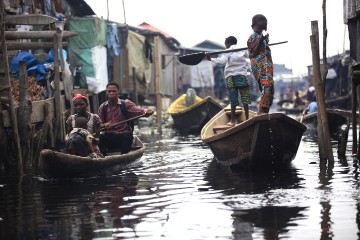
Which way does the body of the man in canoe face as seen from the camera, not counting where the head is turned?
toward the camera

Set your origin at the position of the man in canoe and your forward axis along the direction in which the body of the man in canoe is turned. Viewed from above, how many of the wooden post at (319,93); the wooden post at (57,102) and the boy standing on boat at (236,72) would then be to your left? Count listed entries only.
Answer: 2

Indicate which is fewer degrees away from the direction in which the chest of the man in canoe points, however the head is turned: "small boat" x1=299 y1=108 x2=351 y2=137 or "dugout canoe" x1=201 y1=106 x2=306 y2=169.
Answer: the dugout canoe

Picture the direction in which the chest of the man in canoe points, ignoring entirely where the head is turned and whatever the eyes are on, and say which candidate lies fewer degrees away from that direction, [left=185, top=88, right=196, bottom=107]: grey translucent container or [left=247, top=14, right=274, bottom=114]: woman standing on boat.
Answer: the woman standing on boat

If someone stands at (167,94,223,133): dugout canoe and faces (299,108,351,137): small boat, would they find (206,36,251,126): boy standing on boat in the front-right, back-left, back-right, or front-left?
front-right
